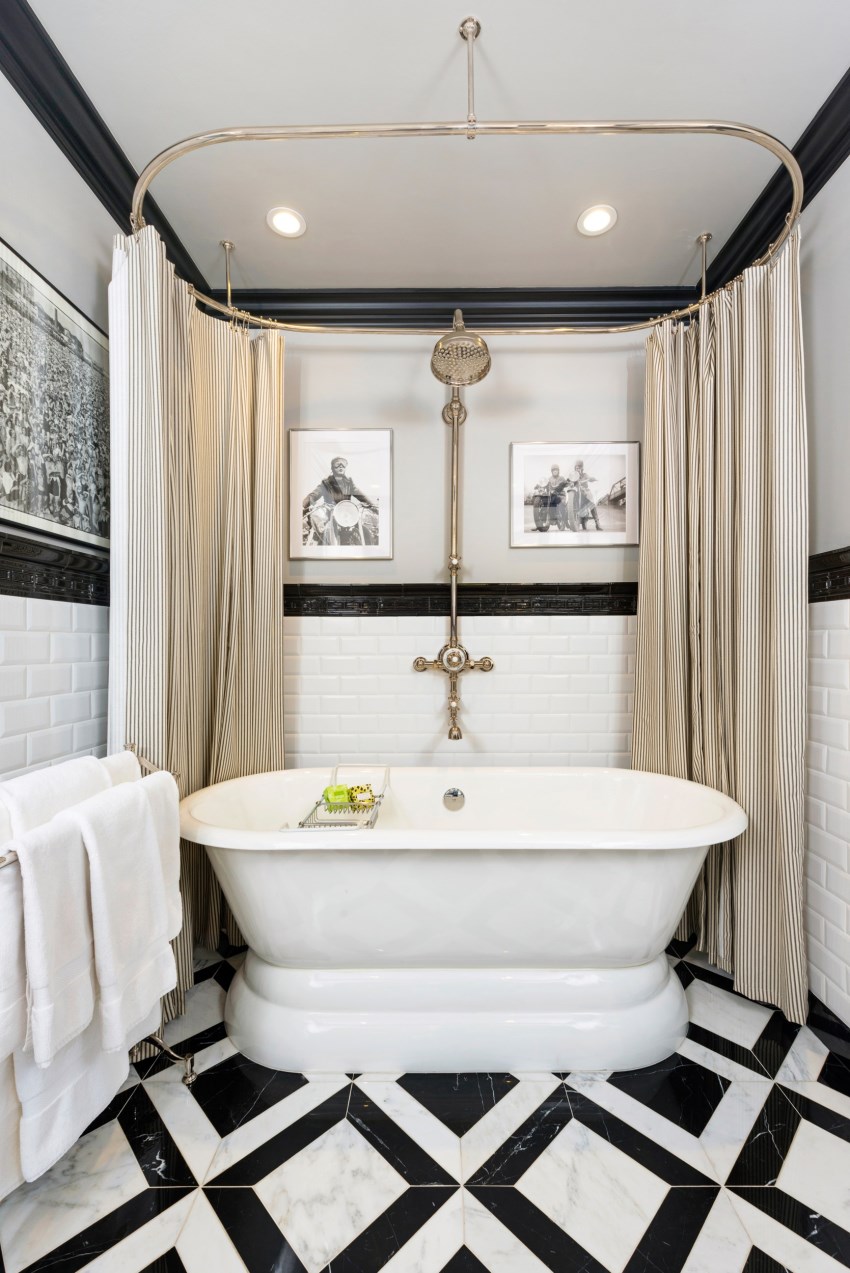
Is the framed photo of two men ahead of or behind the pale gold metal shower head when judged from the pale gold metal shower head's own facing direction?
behind

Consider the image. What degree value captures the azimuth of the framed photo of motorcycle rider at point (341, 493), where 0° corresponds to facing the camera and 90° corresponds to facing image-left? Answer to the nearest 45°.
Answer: approximately 0°

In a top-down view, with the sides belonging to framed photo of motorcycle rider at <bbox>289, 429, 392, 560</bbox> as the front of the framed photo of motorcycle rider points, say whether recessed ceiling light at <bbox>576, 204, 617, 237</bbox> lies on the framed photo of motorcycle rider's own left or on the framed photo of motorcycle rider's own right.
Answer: on the framed photo of motorcycle rider's own left

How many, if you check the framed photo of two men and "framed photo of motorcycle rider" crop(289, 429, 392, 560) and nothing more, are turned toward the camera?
2

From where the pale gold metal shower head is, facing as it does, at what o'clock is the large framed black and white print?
The large framed black and white print is roughly at 2 o'clock from the pale gold metal shower head.

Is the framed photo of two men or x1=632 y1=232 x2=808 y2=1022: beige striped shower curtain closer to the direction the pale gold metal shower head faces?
the beige striped shower curtain

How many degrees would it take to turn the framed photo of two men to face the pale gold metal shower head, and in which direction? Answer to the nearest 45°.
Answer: approximately 45° to its right

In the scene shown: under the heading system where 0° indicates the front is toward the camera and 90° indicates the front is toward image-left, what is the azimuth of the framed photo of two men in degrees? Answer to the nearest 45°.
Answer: approximately 0°

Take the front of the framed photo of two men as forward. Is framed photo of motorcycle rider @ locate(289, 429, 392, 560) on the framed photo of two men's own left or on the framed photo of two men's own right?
on the framed photo of two men's own right

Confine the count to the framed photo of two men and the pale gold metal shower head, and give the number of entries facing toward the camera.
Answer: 2
